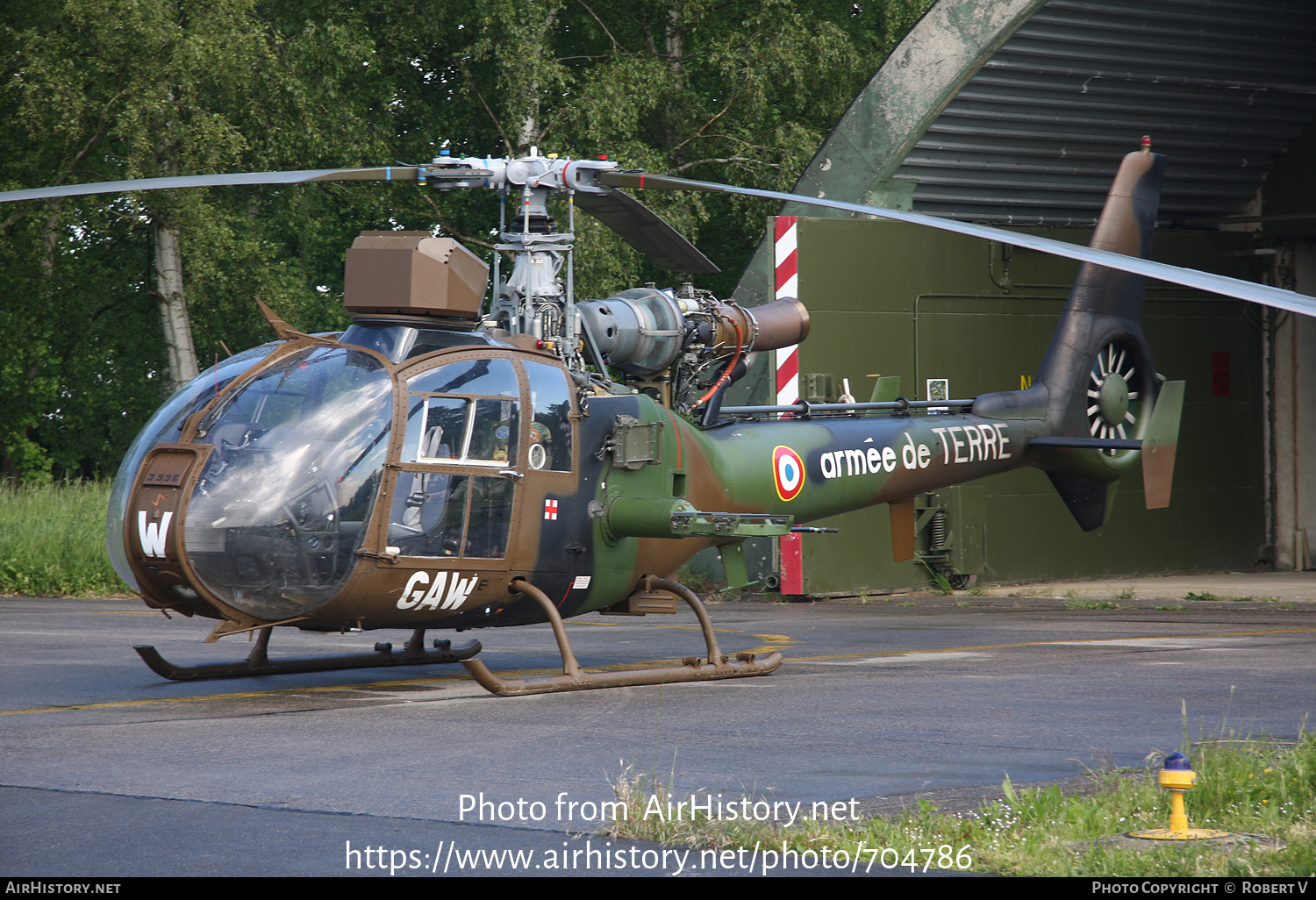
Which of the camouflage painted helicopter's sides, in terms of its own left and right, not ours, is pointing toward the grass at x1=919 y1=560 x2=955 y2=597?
back

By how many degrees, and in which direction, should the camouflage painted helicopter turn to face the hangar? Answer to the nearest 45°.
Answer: approximately 180°

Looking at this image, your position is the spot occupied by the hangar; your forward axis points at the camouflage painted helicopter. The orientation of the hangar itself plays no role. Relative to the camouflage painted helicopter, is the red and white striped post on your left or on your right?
right

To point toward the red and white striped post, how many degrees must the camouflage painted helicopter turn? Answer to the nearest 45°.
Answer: approximately 135° to its right

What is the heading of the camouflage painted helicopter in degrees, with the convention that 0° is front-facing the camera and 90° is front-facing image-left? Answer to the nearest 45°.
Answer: approximately 45°
